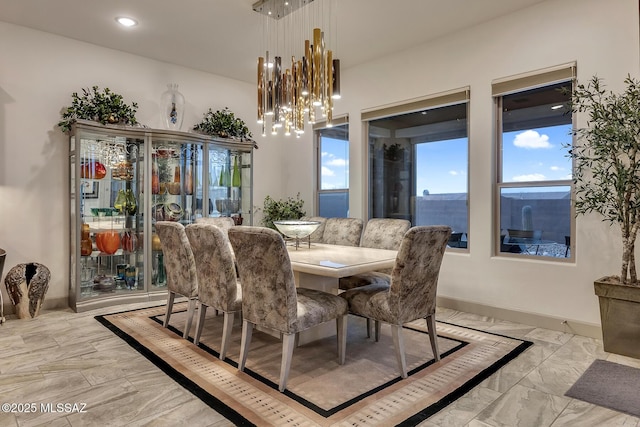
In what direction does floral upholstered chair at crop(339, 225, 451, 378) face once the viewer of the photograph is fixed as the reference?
facing away from the viewer and to the left of the viewer

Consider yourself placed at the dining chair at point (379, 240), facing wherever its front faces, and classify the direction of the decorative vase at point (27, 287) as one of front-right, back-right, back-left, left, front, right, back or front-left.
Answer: front-right

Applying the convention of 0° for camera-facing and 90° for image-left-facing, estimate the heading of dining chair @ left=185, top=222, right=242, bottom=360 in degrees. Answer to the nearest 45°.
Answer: approximately 225°

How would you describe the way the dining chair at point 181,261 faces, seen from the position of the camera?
facing away from the viewer and to the right of the viewer

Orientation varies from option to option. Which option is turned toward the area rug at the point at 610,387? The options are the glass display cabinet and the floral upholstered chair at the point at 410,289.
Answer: the glass display cabinet

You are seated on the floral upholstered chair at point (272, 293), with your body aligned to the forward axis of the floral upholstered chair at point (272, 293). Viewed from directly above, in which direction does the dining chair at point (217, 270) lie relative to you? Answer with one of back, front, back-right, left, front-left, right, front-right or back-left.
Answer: left

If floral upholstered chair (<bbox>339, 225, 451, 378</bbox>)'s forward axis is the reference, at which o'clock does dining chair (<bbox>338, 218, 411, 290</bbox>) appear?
The dining chair is roughly at 1 o'clock from the floral upholstered chair.

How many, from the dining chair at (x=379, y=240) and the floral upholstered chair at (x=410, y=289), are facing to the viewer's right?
0

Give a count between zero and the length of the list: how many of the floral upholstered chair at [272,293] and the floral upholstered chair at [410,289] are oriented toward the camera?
0

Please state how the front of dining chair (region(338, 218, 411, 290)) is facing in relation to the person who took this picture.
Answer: facing the viewer and to the left of the viewer

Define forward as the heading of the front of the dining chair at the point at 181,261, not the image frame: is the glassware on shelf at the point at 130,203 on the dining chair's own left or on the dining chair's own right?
on the dining chair's own left

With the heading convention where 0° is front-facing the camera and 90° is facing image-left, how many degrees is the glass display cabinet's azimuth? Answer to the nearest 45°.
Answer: approximately 315°

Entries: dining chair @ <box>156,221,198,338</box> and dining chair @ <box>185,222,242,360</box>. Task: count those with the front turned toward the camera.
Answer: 0

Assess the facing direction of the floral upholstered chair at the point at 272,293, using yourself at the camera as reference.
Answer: facing away from the viewer and to the right of the viewer

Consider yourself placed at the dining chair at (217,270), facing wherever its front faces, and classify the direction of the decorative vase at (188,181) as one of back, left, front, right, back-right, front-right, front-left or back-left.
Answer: front-left
